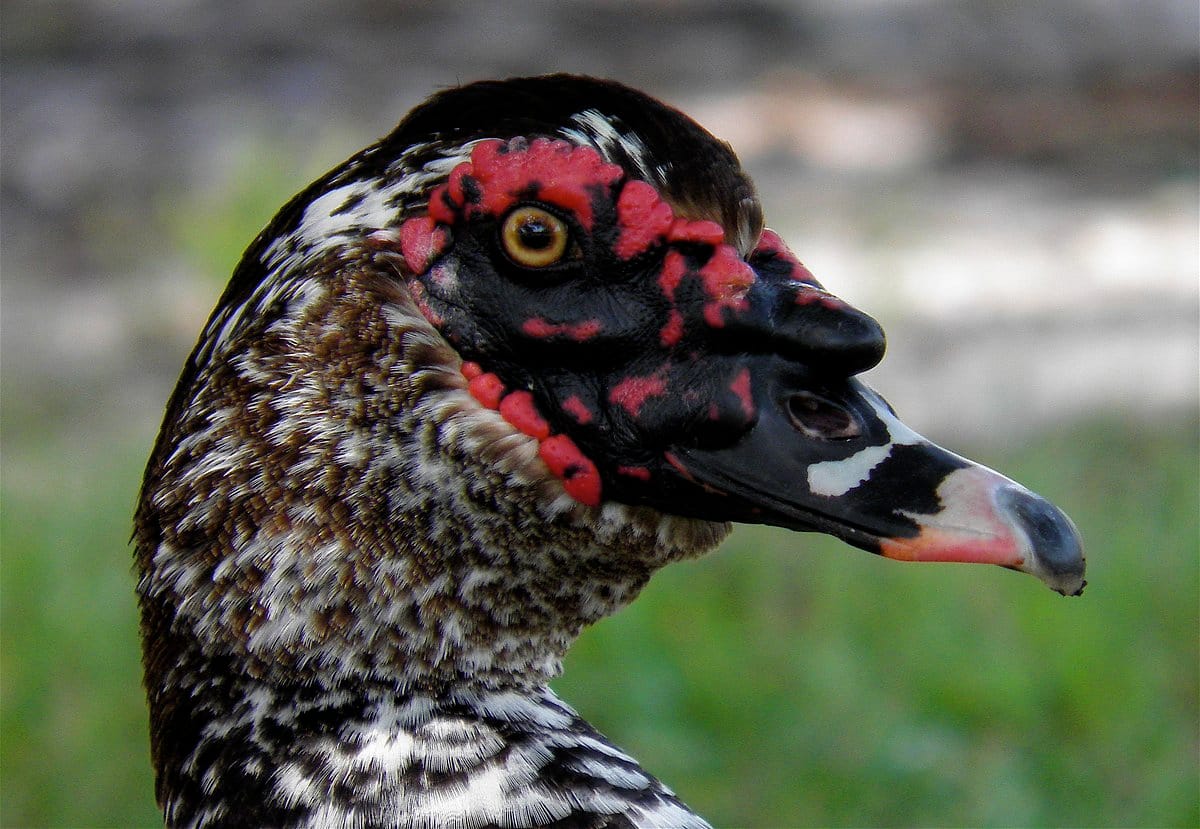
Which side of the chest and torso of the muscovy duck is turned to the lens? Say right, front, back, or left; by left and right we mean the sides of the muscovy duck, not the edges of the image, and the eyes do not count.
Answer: right
